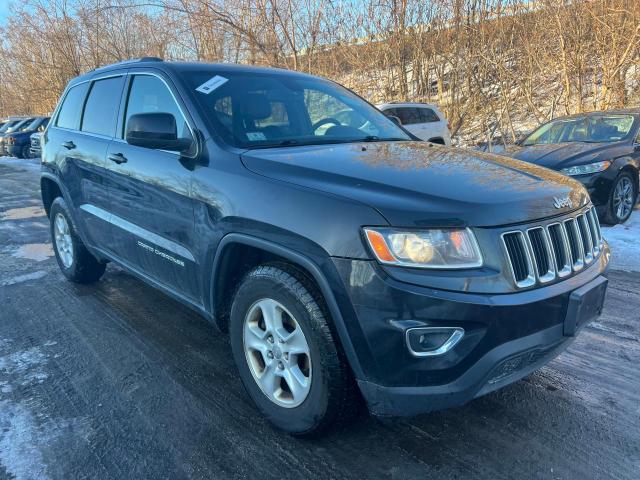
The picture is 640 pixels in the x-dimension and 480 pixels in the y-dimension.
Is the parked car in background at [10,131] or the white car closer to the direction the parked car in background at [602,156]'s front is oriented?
the parked car in background

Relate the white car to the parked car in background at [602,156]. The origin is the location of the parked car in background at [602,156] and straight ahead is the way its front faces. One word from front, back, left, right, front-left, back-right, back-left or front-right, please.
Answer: right

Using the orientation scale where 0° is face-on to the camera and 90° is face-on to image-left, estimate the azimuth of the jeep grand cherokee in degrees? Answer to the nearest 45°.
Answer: approximately 315°

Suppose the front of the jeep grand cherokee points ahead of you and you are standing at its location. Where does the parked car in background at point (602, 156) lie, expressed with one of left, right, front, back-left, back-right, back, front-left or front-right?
left

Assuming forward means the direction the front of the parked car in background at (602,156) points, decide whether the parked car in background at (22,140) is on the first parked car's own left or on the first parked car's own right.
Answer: on the first parked car's own right

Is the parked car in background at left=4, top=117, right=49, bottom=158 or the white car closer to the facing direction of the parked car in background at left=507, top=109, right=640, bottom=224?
the parked car in background

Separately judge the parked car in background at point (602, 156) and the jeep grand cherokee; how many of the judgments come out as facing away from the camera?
0

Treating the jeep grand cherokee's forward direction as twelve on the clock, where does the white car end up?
The white car is roughly at 8 o'clock from the jeep grand cherokee.

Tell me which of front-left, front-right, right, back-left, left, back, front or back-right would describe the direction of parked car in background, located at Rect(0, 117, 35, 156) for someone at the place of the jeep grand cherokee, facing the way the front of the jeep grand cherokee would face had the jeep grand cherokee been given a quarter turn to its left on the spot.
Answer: left

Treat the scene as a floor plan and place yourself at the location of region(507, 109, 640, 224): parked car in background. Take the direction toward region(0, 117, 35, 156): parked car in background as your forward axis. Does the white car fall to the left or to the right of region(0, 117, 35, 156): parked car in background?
right
